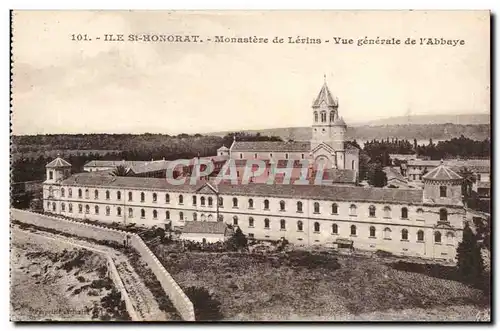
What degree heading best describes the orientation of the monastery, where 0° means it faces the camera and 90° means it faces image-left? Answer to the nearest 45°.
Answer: approximately 45°

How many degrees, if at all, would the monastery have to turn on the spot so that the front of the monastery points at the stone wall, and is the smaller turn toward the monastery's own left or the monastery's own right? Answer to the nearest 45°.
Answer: approximately 45° to the monastery's own right

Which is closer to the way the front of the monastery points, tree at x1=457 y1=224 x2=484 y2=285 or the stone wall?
the stone wall

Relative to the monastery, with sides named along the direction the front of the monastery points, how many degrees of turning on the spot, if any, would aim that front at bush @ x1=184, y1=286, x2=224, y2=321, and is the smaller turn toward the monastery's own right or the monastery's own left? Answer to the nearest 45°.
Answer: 0° — it already faces it

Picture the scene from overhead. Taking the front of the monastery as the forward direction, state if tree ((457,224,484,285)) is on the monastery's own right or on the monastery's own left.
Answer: on the monastery's own left
